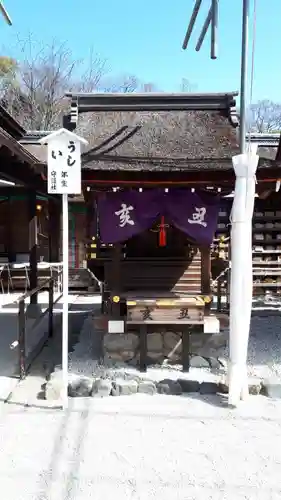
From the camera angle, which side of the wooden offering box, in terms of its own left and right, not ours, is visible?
front

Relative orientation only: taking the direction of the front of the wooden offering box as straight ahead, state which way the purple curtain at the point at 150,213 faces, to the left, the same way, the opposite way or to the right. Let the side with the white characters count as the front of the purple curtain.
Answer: the same way

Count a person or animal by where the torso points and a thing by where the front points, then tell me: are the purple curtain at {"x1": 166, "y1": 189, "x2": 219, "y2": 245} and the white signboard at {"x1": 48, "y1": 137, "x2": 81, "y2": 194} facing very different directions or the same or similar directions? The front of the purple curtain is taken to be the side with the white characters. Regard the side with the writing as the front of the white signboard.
same or similar directions

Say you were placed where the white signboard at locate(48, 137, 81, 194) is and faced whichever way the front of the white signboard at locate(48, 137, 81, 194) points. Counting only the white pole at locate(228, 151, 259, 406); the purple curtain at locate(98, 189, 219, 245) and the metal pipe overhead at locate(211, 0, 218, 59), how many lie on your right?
0

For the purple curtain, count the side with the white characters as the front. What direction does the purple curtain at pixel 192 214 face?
toward the camera

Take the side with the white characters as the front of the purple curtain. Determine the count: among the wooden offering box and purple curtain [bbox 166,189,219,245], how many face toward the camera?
2

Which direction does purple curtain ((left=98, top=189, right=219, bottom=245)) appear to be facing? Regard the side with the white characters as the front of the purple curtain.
toward the camera

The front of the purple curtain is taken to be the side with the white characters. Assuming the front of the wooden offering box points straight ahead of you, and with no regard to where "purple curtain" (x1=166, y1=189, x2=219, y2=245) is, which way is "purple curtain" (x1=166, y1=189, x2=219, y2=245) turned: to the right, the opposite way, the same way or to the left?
the same way

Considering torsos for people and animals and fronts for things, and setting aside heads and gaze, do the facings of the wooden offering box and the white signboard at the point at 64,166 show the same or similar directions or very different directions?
same or similar directions

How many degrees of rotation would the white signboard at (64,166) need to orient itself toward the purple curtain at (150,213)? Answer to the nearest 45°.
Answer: approximately 135° to its left

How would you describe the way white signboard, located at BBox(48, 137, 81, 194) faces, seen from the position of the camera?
facing the viewer

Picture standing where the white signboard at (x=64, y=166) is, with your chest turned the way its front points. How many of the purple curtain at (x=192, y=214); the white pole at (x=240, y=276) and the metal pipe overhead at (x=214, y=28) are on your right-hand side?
0

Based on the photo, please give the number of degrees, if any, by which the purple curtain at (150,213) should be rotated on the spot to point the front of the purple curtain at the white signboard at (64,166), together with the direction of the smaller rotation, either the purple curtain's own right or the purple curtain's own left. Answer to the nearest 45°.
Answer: approximately 45° to the purple curtain's own right
